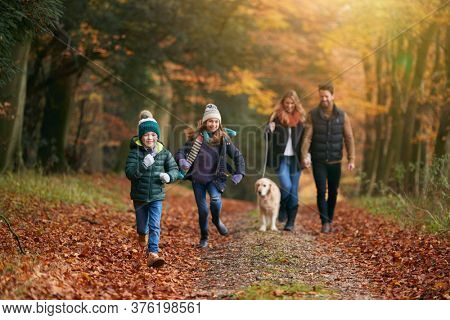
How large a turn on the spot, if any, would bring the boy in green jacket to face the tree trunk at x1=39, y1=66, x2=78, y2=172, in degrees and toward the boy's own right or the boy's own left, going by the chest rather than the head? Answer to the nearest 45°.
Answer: approximately 180°

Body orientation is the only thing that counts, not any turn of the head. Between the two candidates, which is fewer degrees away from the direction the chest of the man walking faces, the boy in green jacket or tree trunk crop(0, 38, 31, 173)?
the boy in green jacket

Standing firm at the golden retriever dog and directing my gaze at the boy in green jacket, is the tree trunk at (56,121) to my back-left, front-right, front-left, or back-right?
back-right

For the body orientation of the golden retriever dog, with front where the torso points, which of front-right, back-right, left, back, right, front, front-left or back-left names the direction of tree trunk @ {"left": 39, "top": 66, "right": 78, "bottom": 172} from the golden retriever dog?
back-right

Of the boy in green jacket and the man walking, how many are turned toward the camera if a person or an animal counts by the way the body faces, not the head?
2

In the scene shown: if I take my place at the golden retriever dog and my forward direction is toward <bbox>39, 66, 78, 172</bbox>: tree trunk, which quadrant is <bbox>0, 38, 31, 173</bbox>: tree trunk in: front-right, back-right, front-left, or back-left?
front-left

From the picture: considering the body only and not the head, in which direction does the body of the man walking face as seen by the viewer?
toward the camera

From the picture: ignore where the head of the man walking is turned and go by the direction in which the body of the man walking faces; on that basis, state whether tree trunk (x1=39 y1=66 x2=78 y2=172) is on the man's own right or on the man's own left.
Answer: on the man's own right

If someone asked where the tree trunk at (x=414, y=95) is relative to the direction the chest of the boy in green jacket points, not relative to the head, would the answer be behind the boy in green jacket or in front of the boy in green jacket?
behind
